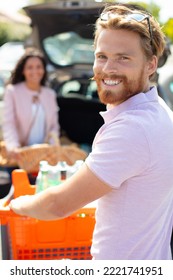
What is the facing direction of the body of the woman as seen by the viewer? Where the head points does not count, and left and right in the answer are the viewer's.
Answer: facing the viewer

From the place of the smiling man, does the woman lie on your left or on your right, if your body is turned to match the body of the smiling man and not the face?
on your right

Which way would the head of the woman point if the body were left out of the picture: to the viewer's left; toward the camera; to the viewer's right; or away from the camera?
toward the camera

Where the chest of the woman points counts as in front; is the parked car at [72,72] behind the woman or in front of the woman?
behind

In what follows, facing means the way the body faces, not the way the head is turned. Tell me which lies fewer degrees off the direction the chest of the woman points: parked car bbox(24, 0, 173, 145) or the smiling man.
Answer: the smiling man

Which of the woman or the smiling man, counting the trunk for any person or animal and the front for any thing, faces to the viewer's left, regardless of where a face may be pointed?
the smiling man

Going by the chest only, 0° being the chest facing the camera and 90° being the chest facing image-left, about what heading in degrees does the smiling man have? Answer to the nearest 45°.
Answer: approximately 90°

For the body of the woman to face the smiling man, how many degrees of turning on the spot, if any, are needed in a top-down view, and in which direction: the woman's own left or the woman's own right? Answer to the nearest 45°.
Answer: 0° — they already face them

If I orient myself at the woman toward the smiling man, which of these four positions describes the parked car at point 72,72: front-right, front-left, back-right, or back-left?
back-left
